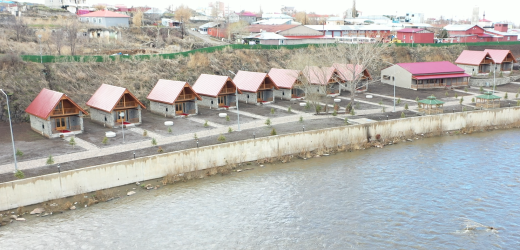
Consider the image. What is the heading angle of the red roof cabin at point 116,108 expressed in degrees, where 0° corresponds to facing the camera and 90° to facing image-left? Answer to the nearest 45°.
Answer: approximately 315°

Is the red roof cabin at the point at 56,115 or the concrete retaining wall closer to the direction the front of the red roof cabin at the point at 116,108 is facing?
the concrete retaining wall

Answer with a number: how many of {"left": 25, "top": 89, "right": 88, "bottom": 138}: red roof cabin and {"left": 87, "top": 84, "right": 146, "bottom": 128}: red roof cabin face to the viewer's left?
0

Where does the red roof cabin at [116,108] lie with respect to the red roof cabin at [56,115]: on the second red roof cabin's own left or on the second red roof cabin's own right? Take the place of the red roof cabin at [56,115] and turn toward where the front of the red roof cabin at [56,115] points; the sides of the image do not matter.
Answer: on the second red roof cabin's own left

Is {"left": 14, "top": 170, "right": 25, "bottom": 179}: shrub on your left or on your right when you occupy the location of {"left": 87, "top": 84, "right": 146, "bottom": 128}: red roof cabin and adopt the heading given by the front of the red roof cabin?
on your right

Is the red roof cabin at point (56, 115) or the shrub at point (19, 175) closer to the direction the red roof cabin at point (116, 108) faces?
the shrub

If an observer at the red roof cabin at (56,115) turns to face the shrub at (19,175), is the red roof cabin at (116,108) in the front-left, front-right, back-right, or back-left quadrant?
back-left

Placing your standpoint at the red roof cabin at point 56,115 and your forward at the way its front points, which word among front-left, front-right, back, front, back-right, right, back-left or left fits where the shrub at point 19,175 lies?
front-right

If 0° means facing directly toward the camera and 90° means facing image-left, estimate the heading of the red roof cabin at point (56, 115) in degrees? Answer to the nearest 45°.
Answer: approximately 315°
